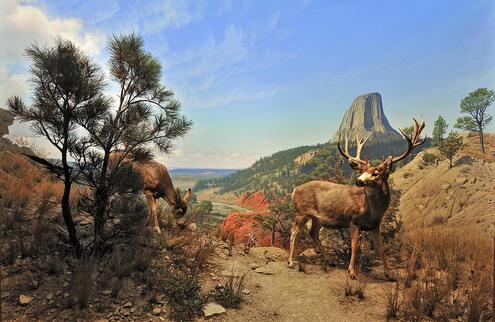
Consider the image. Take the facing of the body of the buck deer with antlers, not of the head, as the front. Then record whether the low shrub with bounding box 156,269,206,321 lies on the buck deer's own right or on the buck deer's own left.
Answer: on the buck deer's own right

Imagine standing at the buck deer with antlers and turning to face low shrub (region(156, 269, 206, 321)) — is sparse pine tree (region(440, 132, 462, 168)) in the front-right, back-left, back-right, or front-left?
back-right

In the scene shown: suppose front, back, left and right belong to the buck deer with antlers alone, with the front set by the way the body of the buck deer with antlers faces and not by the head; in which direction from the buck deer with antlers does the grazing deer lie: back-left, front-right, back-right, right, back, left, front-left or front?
back-right

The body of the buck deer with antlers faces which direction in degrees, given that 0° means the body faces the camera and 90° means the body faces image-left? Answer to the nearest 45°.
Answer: approximately 315°

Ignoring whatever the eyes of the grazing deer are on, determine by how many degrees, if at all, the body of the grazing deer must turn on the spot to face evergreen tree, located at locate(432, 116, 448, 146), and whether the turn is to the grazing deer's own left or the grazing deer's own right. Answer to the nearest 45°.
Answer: approximately 90° to the grazing deer's own left

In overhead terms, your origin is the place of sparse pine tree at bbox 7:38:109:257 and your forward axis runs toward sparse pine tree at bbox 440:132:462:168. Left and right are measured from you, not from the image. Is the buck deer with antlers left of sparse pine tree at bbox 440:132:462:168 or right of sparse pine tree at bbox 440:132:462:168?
right

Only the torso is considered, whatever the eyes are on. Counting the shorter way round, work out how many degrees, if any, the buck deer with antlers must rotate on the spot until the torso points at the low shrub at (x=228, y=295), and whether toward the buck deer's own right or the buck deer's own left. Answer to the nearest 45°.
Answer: approximately 90° to the buck deer's own right

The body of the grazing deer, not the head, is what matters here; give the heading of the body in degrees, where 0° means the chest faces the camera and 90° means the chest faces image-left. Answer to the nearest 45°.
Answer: approximately 315°
